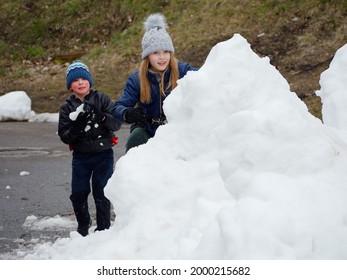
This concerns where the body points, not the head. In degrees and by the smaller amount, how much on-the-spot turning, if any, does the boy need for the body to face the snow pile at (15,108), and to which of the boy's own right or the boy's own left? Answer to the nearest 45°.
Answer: approximately 180°

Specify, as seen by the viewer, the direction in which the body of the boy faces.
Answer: toward the camera

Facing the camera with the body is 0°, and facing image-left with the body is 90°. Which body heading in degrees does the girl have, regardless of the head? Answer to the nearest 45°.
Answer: approximately 315°

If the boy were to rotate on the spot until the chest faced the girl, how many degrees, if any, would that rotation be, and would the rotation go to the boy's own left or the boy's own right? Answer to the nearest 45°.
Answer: approximately 90° to the boy's own left

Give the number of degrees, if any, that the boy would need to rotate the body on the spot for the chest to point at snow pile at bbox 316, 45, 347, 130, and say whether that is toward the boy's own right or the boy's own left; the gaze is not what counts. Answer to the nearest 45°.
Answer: approximately 90° to the boy's own left

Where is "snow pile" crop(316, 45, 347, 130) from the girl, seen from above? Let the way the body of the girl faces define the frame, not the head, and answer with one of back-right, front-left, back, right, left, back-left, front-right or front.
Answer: front-left

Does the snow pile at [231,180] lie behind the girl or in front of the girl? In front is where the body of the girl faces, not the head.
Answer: in front

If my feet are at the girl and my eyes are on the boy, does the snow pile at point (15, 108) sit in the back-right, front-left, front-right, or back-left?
front-right

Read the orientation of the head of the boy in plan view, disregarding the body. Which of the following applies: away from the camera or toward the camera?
toward the camera
